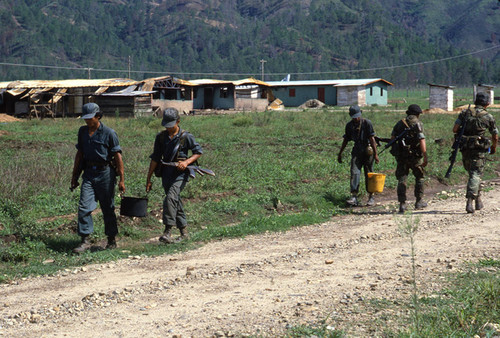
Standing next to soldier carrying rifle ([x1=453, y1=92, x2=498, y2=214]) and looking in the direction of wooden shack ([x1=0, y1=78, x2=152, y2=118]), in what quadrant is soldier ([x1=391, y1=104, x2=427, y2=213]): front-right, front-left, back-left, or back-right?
front-left

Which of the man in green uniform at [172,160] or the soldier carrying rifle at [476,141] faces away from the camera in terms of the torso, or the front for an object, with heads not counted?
the soldier carrying rifle

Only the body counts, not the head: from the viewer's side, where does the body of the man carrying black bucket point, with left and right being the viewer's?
facing the viewer and to the left of the viewer

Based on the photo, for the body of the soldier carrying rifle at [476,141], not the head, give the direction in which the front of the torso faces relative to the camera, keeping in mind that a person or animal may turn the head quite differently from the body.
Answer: away from the camera

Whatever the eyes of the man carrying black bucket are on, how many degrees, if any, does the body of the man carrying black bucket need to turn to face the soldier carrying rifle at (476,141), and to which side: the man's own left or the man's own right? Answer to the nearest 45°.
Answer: approximately 135° to the man's own left

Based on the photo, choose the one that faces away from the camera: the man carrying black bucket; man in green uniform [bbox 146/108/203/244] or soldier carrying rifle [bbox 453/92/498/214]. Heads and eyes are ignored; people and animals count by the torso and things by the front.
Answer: the soldier carrying rifle

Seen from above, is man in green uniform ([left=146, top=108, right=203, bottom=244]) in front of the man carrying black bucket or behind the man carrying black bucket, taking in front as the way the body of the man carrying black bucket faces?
behind

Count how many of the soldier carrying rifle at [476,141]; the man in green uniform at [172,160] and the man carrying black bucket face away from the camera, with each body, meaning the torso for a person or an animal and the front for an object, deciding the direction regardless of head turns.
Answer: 1

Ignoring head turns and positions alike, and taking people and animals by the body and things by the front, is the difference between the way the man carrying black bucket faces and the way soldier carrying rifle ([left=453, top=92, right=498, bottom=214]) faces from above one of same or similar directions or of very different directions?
very different directions

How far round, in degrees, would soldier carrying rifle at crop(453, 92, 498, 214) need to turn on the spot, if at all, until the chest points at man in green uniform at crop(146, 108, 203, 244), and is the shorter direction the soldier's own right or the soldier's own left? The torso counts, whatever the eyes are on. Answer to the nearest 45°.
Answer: approximately 135° to the soldier's own left

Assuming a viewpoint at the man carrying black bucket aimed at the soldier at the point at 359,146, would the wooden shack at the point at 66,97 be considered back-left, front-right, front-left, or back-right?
front-left

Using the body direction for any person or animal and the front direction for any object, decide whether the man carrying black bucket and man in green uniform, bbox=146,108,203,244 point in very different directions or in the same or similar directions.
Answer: same or similar directions

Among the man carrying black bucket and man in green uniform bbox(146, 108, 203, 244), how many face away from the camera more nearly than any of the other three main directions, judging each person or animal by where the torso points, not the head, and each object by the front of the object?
0

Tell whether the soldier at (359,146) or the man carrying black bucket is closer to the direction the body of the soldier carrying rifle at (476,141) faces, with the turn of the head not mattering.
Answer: the soldier

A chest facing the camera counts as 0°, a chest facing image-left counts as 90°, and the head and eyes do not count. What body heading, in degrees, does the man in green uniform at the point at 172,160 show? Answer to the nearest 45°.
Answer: approximately 45°
